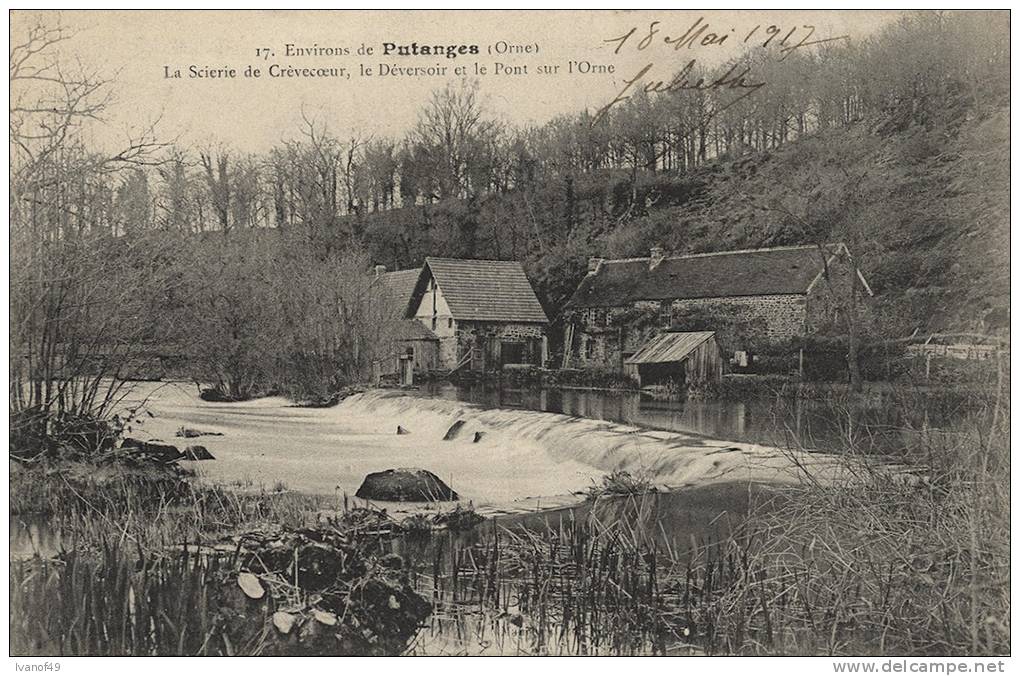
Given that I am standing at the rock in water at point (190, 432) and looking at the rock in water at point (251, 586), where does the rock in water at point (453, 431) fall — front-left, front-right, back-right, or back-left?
front-left
